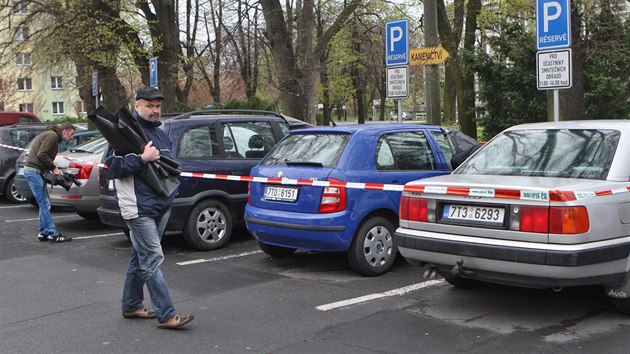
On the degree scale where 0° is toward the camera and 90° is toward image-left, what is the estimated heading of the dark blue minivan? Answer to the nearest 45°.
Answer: approximately 225°

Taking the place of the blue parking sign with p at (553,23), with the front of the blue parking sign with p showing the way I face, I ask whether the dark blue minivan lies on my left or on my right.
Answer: on my right

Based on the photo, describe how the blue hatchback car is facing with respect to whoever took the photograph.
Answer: facing away from the viewer and to the right of the viewer

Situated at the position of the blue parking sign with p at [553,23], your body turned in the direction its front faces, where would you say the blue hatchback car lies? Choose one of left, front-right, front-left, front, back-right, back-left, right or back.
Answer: front-right

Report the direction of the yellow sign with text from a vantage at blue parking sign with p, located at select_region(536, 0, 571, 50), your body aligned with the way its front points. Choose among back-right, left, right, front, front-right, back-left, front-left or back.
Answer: back-right
